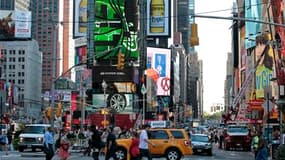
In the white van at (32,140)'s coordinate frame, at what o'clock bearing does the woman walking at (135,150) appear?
The woman walking is roughly at 10 o'clock from the white van.

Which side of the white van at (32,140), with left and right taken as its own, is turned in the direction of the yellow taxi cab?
left

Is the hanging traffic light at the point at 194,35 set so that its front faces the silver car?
yes

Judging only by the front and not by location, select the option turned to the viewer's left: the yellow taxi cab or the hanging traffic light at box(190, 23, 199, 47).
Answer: the yellow taxi cab

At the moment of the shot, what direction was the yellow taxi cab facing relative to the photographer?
facing to the left of the viewer
